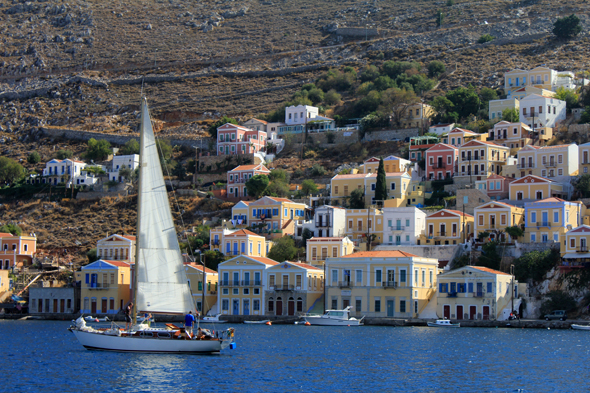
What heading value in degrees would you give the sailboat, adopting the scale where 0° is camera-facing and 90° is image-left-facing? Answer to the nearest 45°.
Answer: approximately 90°
